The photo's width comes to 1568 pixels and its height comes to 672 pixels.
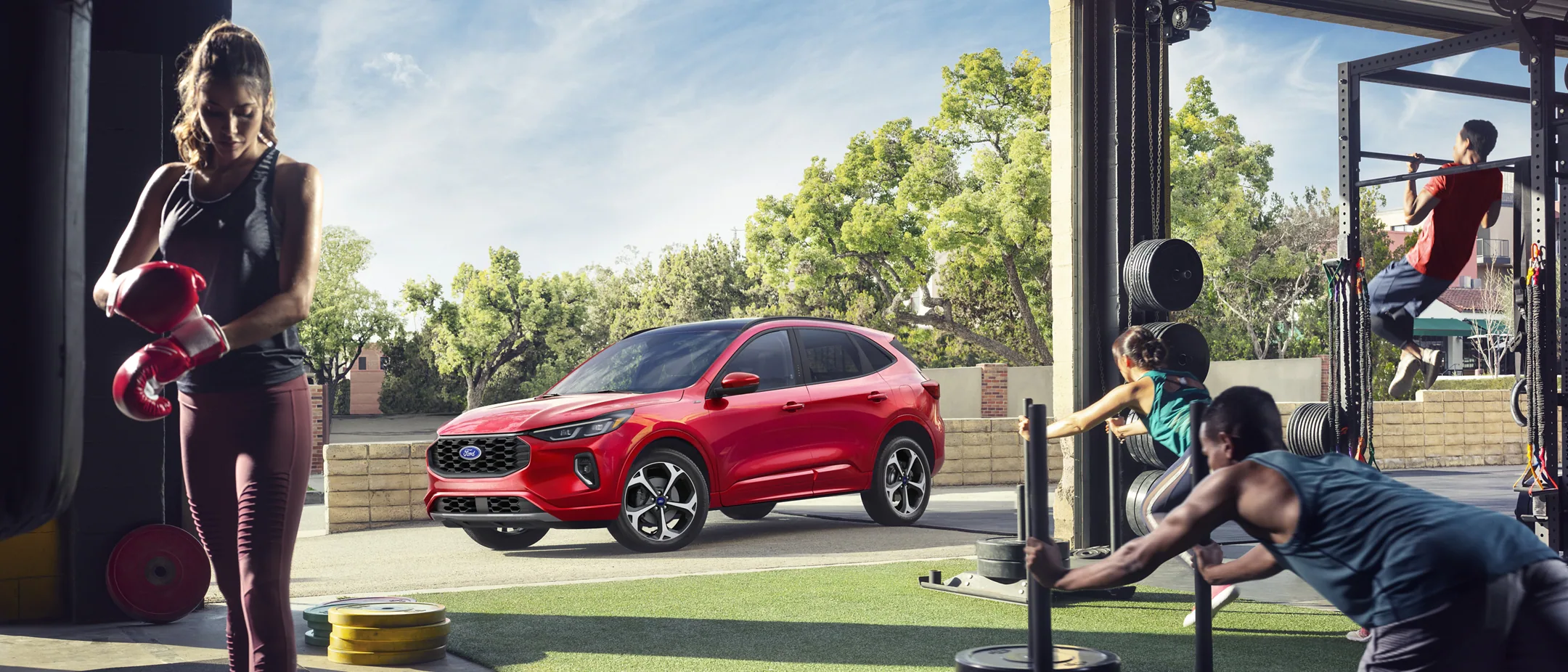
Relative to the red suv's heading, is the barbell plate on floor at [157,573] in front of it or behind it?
in front

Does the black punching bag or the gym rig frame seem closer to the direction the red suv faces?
the black punching bag

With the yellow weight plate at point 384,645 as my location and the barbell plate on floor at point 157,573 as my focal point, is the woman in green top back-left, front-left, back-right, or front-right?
back-right

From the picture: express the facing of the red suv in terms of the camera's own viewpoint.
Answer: facing the viewer and to the left of the viewer

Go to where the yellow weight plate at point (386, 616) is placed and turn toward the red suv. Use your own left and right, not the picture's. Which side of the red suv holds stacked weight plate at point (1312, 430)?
right

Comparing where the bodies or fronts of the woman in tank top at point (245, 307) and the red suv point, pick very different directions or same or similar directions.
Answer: same or similar directions

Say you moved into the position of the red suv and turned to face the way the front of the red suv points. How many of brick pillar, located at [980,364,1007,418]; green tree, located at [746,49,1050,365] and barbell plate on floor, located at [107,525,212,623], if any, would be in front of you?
1

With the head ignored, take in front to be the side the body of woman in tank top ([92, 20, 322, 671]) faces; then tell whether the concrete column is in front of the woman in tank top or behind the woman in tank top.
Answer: behind

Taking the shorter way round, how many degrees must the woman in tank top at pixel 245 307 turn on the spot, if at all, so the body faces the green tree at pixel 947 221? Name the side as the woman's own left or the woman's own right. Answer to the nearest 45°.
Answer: approximately 180°

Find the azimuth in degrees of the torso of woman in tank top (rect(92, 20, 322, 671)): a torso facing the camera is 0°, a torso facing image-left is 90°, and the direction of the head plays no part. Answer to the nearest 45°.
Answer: approximately 45°

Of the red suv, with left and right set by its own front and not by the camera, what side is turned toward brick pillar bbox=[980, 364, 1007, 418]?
back

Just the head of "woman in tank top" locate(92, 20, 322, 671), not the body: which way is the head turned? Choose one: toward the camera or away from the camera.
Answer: toward the camera

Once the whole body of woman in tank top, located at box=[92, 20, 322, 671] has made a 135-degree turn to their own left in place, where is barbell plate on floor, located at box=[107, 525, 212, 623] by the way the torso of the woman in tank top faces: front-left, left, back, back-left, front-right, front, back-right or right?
left

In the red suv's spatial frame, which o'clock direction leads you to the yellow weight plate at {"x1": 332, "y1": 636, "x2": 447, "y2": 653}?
The yellow weight plate is roughly at 11 o'clock from the red suv.

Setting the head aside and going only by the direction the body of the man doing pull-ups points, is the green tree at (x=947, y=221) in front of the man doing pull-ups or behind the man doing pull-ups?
in front
